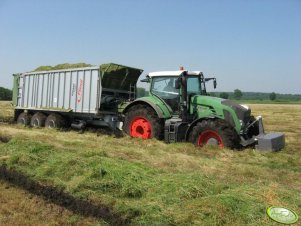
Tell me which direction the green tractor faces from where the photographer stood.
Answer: facing the viewer and to the right of the viewer
